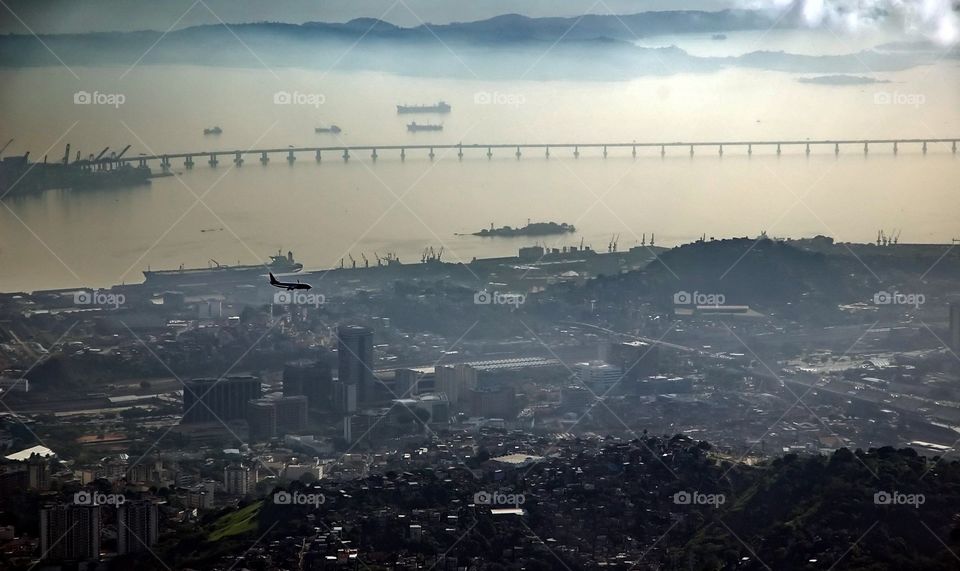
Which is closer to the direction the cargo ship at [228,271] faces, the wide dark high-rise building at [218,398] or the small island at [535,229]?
the wide dark high-rise building

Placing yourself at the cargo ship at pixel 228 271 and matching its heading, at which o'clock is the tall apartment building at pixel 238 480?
The tall apartment building is roughly at 9 o'clock from the cargo ship.

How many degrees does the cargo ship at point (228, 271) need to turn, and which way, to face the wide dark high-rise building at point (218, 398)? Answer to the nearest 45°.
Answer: approximately 90° to its left

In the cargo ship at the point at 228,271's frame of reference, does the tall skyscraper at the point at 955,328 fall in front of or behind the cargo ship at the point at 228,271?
behind

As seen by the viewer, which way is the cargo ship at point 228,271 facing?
to the viewer's left

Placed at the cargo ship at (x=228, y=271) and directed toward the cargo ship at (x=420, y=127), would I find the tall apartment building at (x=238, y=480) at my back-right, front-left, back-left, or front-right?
back-right

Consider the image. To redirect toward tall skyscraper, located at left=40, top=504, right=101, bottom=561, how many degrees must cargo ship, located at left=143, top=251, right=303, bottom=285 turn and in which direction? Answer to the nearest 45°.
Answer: approximately 90° to its left
